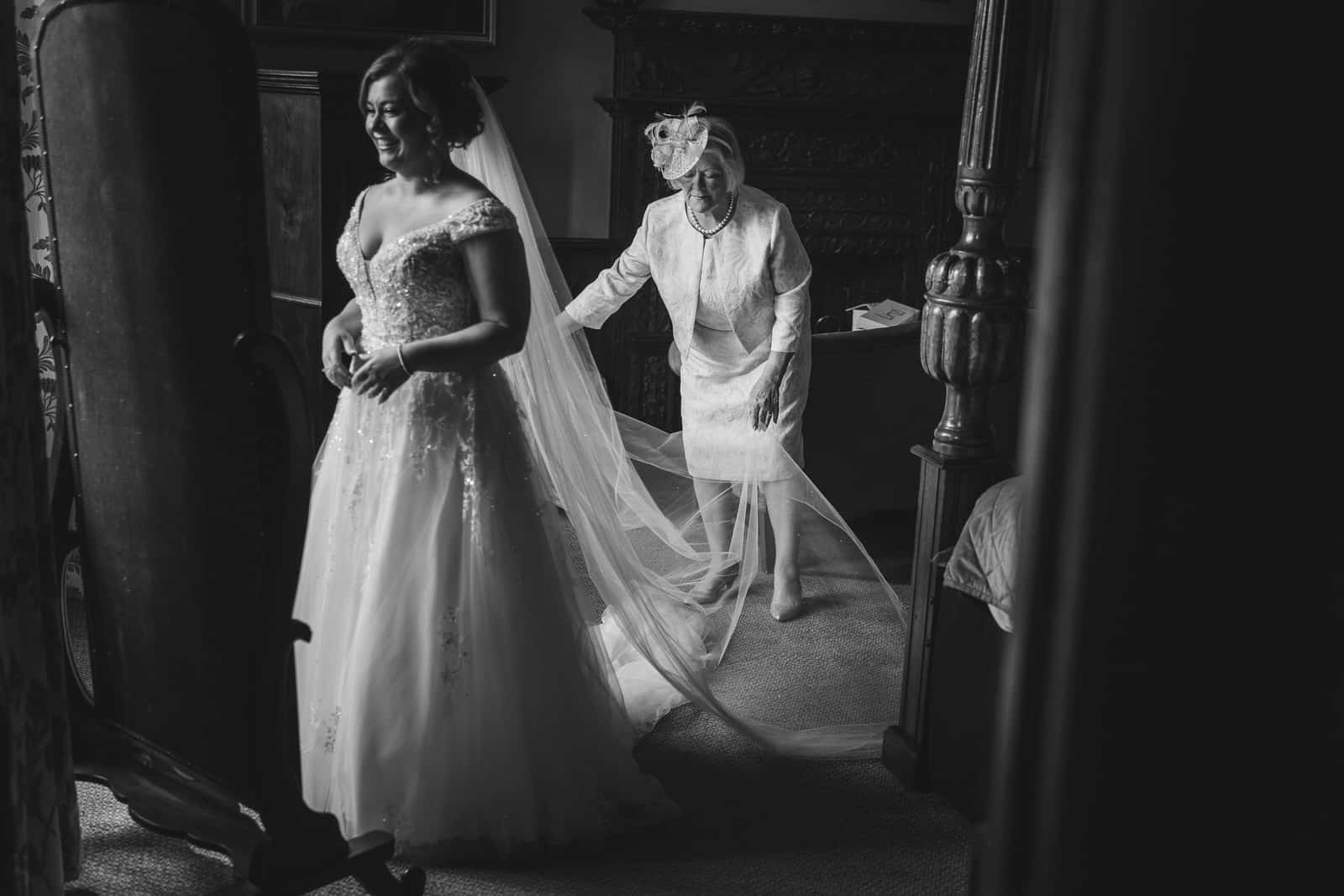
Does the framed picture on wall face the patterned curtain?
yes

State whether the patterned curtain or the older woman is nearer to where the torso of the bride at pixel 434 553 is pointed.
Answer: the patterned curtain

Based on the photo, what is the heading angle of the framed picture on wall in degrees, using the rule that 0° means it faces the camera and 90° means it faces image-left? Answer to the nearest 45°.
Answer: approximately 0°

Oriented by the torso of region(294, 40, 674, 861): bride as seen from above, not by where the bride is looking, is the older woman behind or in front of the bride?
behind

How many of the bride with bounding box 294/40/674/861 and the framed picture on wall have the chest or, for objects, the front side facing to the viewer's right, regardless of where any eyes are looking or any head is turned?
0

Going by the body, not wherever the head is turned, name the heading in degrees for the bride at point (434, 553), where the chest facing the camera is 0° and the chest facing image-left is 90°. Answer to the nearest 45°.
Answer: approximately 45°

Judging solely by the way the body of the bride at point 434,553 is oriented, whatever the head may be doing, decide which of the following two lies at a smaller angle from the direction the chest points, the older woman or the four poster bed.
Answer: the four poster bed

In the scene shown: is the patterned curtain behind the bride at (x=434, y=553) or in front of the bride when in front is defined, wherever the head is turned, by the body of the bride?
in front
